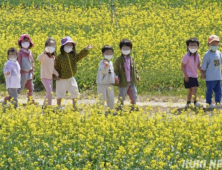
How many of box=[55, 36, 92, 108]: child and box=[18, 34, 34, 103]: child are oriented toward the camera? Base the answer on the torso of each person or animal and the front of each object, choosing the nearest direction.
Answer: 2

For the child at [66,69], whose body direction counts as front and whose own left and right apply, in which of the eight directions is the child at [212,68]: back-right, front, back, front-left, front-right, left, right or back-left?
left

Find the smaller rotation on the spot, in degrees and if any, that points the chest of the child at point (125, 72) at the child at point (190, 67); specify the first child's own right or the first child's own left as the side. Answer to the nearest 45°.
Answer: approximately 90° to the first child's own left

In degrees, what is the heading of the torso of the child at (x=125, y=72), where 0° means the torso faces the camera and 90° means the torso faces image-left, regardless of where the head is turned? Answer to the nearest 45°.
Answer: approximately 0°

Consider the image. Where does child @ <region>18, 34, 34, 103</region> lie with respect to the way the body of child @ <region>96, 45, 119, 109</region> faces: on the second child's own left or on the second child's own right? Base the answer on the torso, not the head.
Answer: on the second child's own right

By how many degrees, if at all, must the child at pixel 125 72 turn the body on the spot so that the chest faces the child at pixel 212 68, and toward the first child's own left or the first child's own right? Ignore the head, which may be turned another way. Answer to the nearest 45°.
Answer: approximately 90° to the first child's own left

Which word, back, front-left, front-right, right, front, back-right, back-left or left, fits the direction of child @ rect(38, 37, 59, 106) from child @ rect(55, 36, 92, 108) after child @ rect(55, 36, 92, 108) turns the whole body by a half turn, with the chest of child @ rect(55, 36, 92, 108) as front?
left

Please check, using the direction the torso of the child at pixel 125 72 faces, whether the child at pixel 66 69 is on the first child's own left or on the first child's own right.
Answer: on the first child's own right
